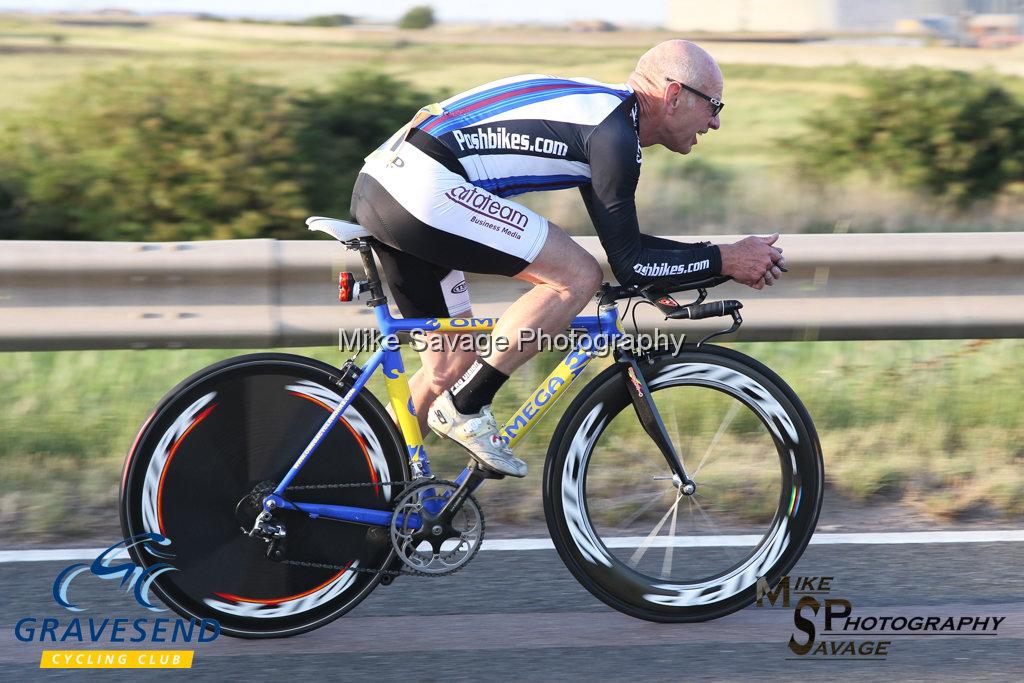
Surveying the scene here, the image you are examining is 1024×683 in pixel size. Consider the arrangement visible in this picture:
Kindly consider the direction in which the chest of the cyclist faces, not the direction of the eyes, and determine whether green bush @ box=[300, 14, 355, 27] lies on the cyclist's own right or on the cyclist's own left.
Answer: on the cyclist's own left

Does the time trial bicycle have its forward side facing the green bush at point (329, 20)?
no

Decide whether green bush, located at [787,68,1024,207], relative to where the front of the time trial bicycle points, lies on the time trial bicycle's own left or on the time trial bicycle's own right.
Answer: on the time trial bicycle's own left

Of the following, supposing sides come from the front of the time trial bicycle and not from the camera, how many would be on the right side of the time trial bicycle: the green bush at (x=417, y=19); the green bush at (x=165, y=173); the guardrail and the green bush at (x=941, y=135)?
0

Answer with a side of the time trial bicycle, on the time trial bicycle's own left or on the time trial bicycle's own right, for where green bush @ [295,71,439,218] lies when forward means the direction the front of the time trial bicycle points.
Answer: on the time trial bicycle's own left

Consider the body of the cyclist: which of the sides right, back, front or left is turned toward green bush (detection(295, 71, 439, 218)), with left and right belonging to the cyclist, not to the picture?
left

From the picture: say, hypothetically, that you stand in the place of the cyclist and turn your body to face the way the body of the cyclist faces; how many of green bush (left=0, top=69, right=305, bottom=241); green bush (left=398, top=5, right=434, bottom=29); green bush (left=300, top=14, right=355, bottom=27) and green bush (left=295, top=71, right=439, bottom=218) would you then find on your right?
0

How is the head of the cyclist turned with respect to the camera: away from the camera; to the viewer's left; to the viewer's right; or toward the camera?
to the viewer's right

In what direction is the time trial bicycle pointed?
to the viewer's right

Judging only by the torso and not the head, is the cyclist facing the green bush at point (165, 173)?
no

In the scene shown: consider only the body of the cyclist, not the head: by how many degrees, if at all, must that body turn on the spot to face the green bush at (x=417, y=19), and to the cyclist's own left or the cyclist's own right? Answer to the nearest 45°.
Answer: approximately 90° to the cyclist's own left

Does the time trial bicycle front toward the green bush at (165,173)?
no

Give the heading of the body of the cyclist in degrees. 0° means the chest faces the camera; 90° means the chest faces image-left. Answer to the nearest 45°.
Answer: approximately 270°

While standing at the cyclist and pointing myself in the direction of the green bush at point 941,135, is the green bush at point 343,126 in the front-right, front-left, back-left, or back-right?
front-left
